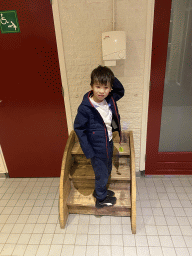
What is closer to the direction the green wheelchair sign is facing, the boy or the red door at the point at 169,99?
the boy

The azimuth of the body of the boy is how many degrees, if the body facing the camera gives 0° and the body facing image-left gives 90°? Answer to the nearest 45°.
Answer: approximately 315°

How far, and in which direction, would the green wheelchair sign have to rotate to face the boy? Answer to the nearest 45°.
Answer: approximately 45° to its left

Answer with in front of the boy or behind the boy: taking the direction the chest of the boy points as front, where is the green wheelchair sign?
behind
